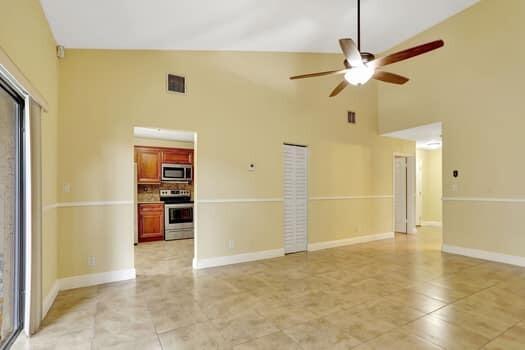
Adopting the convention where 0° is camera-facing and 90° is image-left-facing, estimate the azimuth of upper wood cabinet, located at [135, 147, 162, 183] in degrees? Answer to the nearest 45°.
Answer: approximately 0°

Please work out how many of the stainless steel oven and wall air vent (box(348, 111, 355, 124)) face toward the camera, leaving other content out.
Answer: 2

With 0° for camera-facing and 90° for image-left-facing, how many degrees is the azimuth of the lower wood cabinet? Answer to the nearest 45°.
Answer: approximately 0°

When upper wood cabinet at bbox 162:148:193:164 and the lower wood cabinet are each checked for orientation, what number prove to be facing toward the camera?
2

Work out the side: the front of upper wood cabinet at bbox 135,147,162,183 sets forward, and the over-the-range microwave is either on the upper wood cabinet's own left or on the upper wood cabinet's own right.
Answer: on the upper wood cabinet's own left

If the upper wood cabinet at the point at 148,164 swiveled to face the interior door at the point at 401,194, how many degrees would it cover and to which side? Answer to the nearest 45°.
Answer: approximately 90° to its left

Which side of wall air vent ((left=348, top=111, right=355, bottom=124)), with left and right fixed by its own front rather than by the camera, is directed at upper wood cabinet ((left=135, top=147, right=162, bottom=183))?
right
